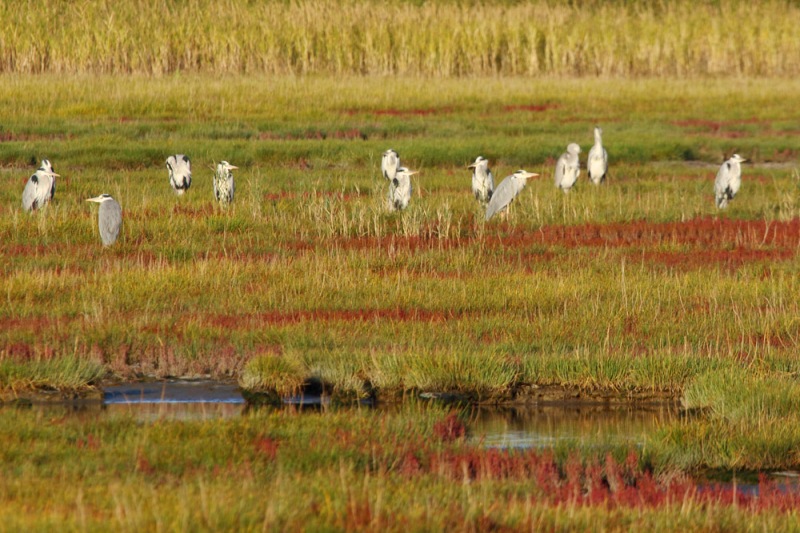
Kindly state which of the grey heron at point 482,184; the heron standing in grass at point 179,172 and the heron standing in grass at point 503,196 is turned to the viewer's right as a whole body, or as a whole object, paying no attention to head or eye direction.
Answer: the heron standing in grass at point 503,196

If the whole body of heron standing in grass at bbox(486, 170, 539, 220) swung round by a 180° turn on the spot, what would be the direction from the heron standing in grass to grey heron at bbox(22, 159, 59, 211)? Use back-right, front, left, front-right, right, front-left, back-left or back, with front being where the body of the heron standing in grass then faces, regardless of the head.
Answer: front

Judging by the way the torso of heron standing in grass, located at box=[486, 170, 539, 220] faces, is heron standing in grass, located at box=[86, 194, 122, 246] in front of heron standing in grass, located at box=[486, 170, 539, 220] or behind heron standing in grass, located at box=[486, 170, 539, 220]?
behind

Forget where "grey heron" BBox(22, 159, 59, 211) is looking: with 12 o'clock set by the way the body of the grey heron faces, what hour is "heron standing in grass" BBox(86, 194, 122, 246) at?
The heron standing in grass is roughly at 1 o'clock from the grey heron.

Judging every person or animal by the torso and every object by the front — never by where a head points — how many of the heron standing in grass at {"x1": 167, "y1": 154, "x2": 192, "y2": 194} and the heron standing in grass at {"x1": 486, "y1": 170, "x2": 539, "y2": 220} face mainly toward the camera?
1

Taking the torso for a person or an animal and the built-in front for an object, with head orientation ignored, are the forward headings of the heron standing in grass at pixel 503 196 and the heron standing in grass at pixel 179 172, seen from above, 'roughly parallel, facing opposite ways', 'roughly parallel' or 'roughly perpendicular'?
roughly perpendicular

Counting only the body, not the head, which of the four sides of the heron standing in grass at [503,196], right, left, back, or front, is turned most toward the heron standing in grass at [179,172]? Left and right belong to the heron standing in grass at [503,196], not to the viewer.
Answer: back

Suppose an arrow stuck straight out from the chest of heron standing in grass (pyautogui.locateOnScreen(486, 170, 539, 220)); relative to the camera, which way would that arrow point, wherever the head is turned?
to the viewer's right

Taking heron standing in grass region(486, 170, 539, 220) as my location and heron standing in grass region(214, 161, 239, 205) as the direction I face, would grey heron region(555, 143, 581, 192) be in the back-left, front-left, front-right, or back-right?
back-right

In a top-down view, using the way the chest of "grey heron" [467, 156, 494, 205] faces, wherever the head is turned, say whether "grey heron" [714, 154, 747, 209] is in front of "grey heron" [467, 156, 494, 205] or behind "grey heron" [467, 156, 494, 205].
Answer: behind

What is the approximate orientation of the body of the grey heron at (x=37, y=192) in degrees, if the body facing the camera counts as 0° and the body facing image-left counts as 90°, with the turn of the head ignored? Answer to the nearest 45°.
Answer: approximately 315°

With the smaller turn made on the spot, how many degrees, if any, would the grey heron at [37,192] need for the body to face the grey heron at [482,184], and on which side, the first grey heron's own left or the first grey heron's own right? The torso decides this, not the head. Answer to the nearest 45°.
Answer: approximately 45° to the first grey heron's own left
